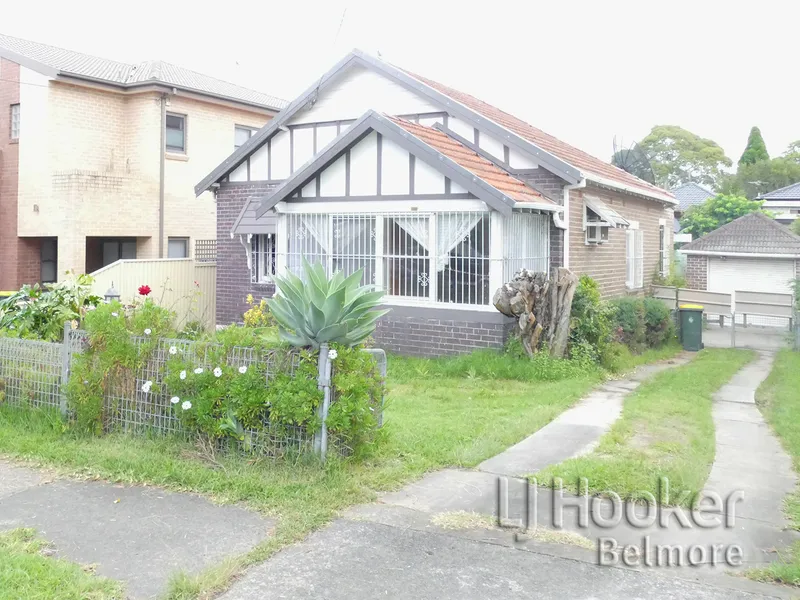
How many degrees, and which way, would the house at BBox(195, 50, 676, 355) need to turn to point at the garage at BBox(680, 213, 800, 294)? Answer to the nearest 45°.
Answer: approximately 180°

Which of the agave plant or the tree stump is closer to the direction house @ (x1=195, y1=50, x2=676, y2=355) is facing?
the agave plant

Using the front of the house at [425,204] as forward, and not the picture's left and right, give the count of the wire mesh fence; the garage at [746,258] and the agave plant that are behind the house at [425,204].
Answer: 1

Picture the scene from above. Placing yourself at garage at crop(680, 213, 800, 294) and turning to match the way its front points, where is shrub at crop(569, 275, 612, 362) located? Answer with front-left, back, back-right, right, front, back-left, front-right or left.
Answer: front

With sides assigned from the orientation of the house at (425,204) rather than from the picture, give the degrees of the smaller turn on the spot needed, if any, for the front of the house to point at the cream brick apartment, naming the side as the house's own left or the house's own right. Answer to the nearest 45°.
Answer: approximately 90° to the house's own right

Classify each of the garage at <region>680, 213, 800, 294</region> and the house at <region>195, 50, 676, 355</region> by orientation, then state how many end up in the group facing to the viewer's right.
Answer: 0

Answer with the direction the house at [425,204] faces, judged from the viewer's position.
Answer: facing the viewer and to the left of the viewer

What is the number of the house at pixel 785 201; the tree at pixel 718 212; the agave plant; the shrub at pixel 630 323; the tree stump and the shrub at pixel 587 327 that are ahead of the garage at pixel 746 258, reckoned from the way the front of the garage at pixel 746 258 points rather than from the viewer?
4

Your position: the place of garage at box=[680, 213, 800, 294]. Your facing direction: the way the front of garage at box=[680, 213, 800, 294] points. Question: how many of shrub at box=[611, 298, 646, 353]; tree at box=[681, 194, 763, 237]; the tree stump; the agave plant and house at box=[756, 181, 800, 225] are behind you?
2

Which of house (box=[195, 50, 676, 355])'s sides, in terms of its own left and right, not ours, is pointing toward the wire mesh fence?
front

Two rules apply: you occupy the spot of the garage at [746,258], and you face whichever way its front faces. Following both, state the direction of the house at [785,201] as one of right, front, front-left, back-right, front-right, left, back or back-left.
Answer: back

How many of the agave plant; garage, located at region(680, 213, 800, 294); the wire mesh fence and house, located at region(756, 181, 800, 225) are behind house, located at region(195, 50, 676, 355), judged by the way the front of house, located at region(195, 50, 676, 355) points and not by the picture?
2

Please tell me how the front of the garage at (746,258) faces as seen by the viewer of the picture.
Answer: facing the viewer

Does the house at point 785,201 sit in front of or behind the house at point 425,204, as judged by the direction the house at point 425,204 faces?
behind

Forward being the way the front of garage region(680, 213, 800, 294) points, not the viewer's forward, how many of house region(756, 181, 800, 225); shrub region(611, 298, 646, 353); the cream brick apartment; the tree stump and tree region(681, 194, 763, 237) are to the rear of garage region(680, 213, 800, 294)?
2

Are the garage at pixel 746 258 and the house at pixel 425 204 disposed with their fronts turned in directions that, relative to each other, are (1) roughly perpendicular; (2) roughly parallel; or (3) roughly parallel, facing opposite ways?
roughly parallel

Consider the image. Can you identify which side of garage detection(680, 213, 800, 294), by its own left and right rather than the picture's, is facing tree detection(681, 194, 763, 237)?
back
